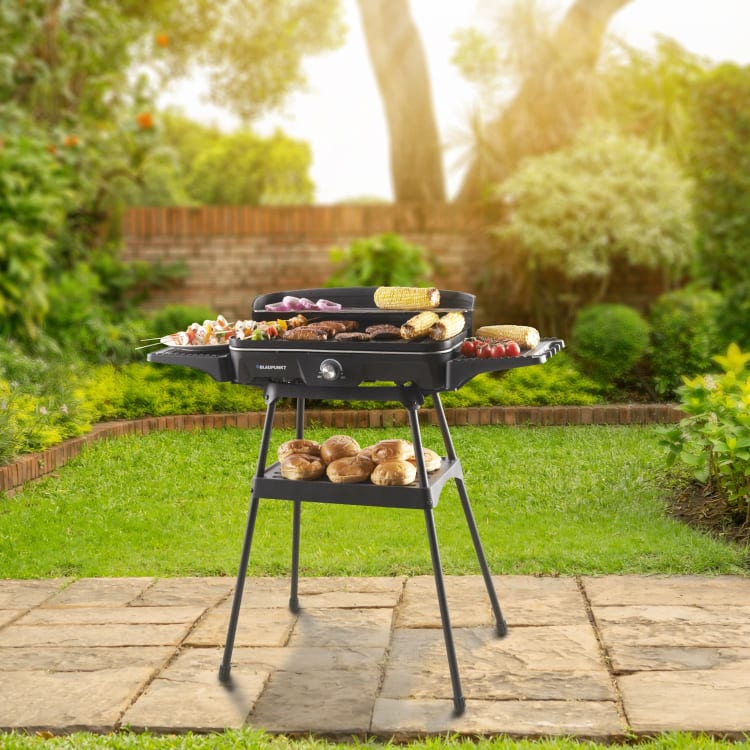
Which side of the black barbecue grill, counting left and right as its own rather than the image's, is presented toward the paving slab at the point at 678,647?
left

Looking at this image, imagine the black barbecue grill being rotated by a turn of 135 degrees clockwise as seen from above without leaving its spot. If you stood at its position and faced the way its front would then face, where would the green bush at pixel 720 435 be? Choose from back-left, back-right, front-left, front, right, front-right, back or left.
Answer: right

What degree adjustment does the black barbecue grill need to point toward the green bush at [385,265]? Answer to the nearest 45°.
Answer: approximately 180°

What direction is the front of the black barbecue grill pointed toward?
toward the camera

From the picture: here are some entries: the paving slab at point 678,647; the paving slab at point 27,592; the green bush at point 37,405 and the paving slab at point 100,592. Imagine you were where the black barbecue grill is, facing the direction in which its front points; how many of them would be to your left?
1

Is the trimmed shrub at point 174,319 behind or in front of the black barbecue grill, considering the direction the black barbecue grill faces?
behind

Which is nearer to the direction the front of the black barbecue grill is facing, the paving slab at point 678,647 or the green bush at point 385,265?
the paving slab
